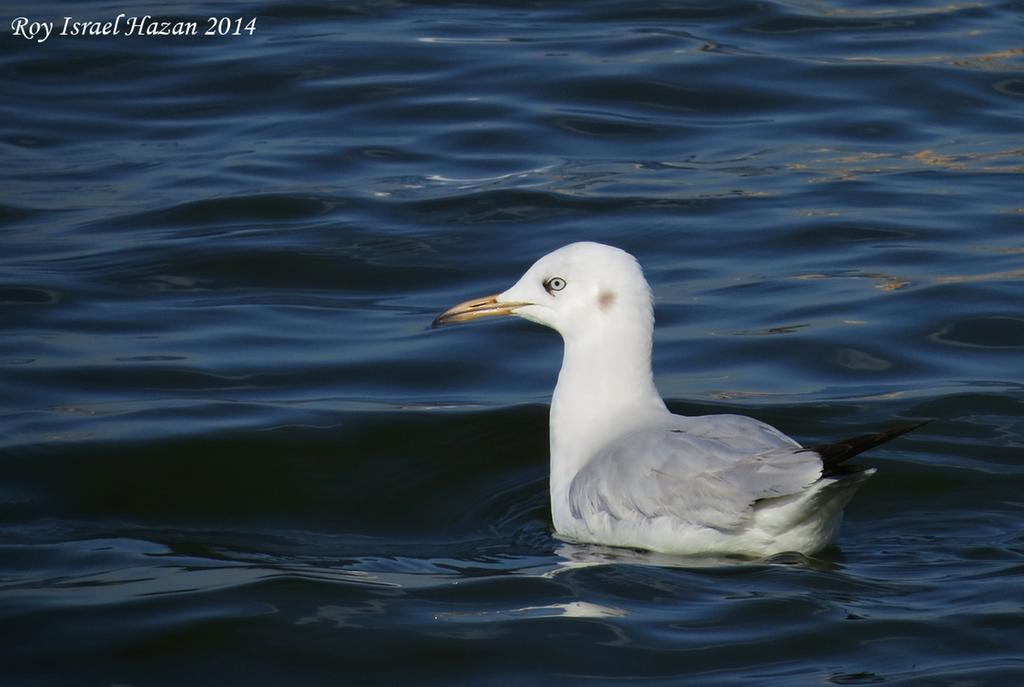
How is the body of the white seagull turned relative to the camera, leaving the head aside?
to the viewer's left
